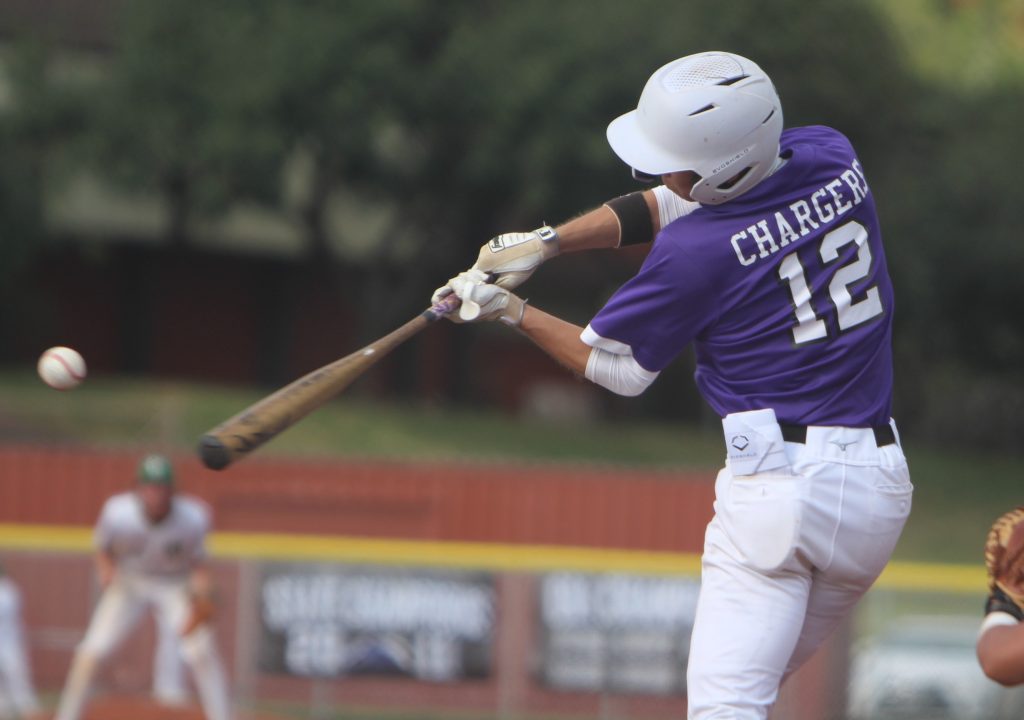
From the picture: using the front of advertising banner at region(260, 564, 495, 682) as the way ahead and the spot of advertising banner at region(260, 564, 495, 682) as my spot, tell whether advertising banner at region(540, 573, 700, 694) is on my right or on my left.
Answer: on my left

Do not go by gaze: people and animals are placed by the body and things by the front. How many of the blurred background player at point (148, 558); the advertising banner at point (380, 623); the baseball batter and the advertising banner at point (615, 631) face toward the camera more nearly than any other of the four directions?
3

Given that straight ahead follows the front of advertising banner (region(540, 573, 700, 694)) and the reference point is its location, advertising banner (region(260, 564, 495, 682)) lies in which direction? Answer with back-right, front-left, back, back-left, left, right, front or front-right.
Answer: right

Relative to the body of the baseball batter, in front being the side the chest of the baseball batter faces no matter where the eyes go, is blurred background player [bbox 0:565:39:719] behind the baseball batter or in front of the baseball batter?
in front

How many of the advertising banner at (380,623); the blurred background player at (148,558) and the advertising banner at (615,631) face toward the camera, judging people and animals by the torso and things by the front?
3

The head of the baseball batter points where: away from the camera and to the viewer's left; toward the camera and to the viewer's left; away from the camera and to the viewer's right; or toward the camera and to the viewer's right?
away from the camera and to the viewer's left

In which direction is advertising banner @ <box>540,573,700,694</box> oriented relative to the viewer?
toward the camera

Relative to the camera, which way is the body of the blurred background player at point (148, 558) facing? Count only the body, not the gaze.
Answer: toward the camera

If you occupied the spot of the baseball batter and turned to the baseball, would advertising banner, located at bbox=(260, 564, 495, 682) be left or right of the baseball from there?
right
